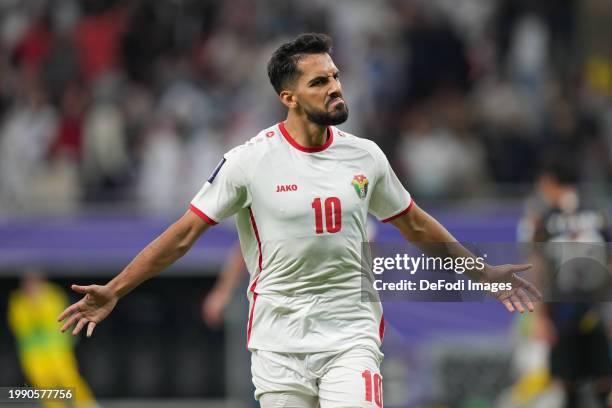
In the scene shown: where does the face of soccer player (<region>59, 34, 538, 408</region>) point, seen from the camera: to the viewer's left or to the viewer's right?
to the viewer's right
